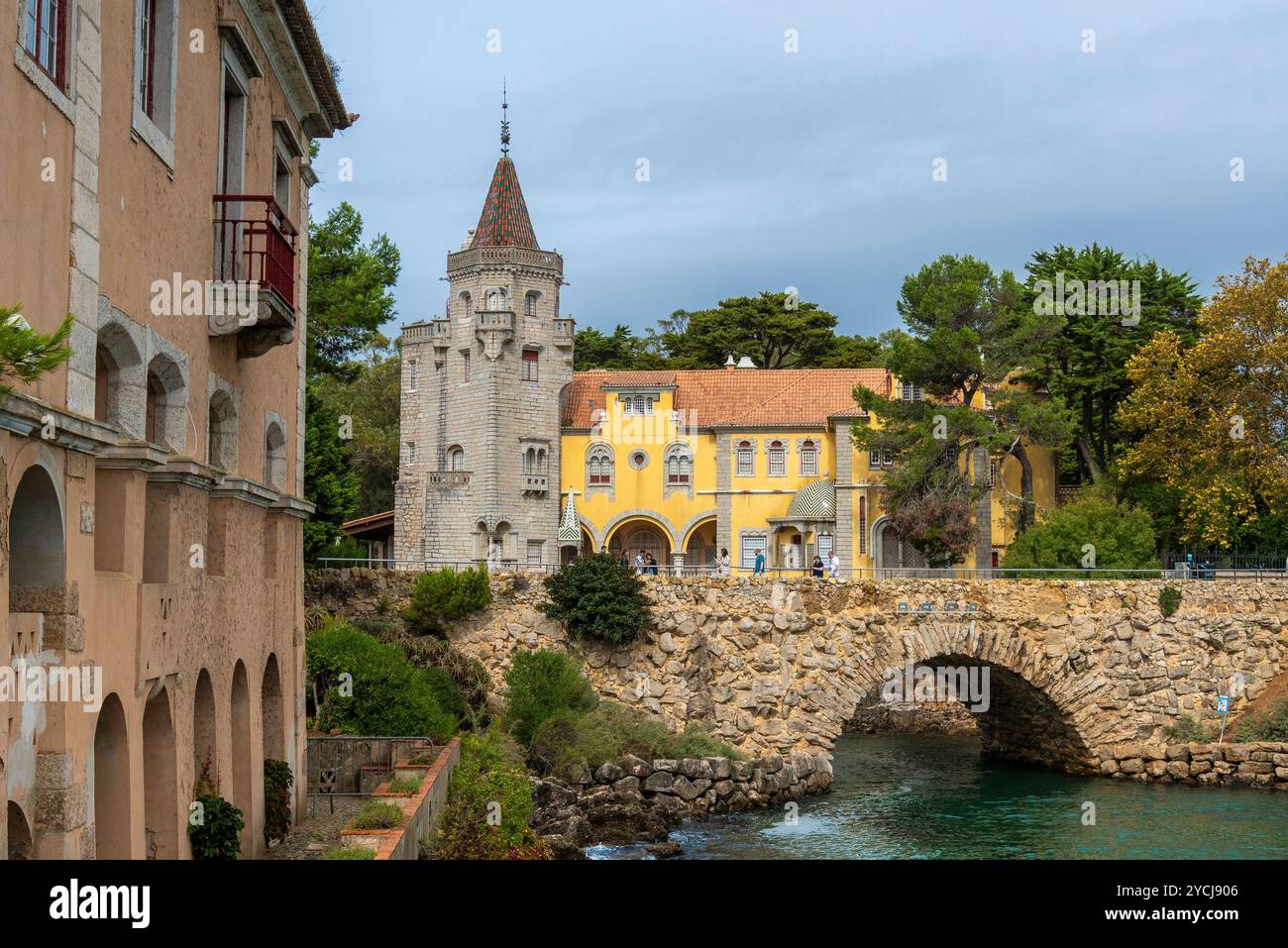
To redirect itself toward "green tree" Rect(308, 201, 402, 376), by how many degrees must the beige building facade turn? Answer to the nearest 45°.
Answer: approximately 90° to its left

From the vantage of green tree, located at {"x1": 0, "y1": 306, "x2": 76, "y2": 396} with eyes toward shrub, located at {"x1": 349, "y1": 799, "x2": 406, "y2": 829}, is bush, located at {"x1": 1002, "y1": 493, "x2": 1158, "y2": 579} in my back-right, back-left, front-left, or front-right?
front-right

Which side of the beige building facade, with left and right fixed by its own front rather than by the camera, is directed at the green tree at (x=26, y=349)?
right

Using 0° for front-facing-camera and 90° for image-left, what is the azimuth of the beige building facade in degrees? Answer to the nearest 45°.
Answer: approximately 270°

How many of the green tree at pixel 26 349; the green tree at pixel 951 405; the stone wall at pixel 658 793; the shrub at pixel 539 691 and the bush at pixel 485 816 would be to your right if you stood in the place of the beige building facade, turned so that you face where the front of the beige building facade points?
1

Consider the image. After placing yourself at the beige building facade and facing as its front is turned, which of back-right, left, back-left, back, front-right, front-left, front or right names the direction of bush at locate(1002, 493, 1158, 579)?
front-left

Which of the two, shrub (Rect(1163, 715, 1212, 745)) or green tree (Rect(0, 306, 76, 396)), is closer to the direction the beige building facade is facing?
the shrub

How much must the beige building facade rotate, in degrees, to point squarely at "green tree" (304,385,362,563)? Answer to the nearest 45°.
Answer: approximately 90° to its left
